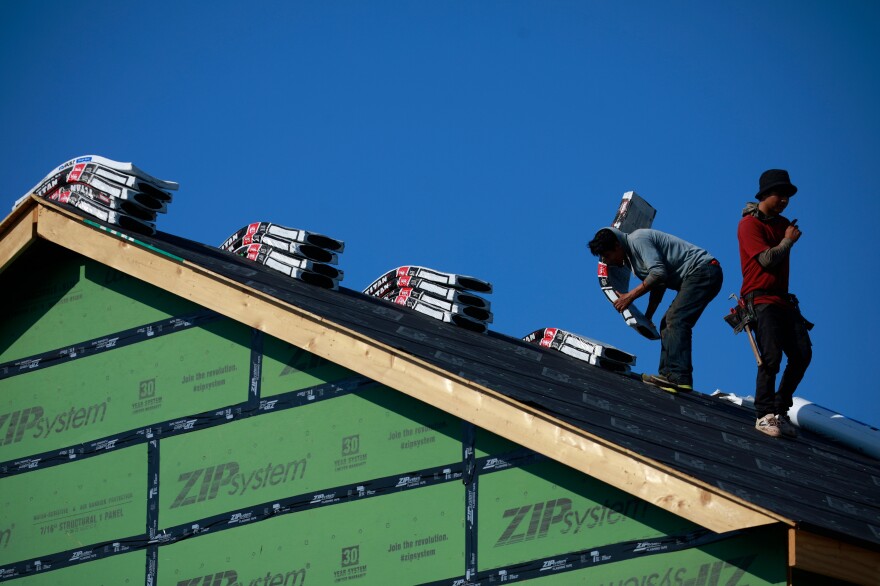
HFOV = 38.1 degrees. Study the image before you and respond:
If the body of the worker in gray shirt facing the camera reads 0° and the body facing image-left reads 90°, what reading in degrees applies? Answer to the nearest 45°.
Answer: approximately 90°

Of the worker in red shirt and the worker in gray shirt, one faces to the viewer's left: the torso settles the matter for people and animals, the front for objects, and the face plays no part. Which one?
the worker in gray shirt

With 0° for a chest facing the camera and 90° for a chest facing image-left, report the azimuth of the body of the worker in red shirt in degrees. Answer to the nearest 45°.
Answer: approximately 315°

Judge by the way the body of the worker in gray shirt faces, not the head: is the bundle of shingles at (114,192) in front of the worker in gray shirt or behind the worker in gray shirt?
in front

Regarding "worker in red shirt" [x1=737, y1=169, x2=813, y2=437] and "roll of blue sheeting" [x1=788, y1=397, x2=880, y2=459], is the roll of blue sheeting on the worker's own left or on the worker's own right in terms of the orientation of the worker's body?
on the worker's own left

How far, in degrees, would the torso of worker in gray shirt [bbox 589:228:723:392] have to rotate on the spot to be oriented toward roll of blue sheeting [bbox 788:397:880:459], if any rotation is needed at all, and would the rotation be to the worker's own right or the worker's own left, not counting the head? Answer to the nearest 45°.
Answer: approximately 135° to the worker's own right

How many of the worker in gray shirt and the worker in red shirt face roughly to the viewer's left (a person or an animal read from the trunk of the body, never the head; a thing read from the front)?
1

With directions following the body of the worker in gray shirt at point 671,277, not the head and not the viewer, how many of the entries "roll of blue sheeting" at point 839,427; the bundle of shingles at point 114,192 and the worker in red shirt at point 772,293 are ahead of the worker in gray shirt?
1

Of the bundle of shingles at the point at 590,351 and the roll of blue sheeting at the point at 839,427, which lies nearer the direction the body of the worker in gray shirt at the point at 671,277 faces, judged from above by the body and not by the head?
the bundle of shingles
